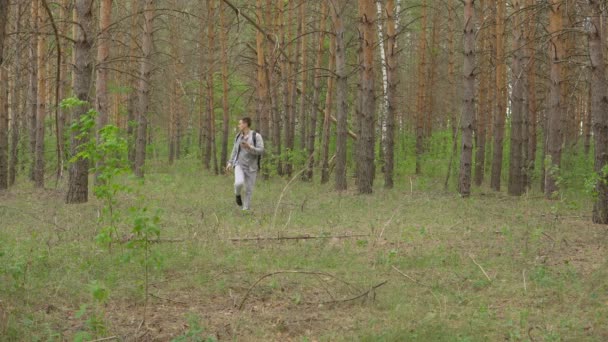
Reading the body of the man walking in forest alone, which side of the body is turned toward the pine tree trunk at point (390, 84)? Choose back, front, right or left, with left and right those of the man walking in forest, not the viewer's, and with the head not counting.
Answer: back

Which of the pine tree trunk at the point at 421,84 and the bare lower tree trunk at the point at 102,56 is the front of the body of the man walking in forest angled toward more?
the bare lower tree trunk

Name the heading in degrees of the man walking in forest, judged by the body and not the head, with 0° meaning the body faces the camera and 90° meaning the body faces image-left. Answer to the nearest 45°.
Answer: approximately 45°

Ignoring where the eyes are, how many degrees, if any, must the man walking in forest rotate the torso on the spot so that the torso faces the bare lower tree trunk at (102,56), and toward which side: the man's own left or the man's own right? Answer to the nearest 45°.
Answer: approximately 90° to the man's own right

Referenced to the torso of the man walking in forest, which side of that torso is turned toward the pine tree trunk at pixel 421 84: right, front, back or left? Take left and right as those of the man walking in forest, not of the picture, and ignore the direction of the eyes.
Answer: back

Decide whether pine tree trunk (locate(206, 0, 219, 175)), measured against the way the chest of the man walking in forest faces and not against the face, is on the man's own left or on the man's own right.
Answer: on the man's own right

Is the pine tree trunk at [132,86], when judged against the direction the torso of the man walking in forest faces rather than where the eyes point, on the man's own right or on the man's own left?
on the man's own right

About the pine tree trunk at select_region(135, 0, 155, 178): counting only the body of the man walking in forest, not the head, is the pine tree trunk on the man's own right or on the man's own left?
on the man's own right
